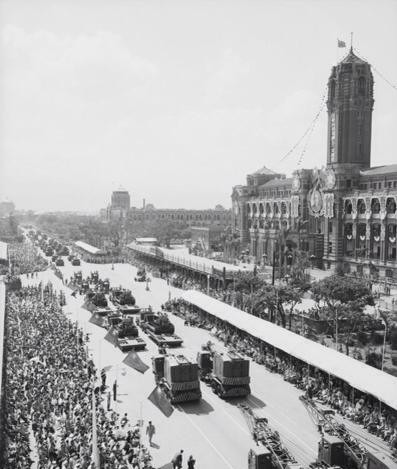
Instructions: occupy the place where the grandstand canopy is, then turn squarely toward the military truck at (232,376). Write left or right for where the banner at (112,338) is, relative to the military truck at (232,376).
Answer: right

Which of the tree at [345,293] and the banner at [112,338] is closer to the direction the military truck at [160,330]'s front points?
the banner
